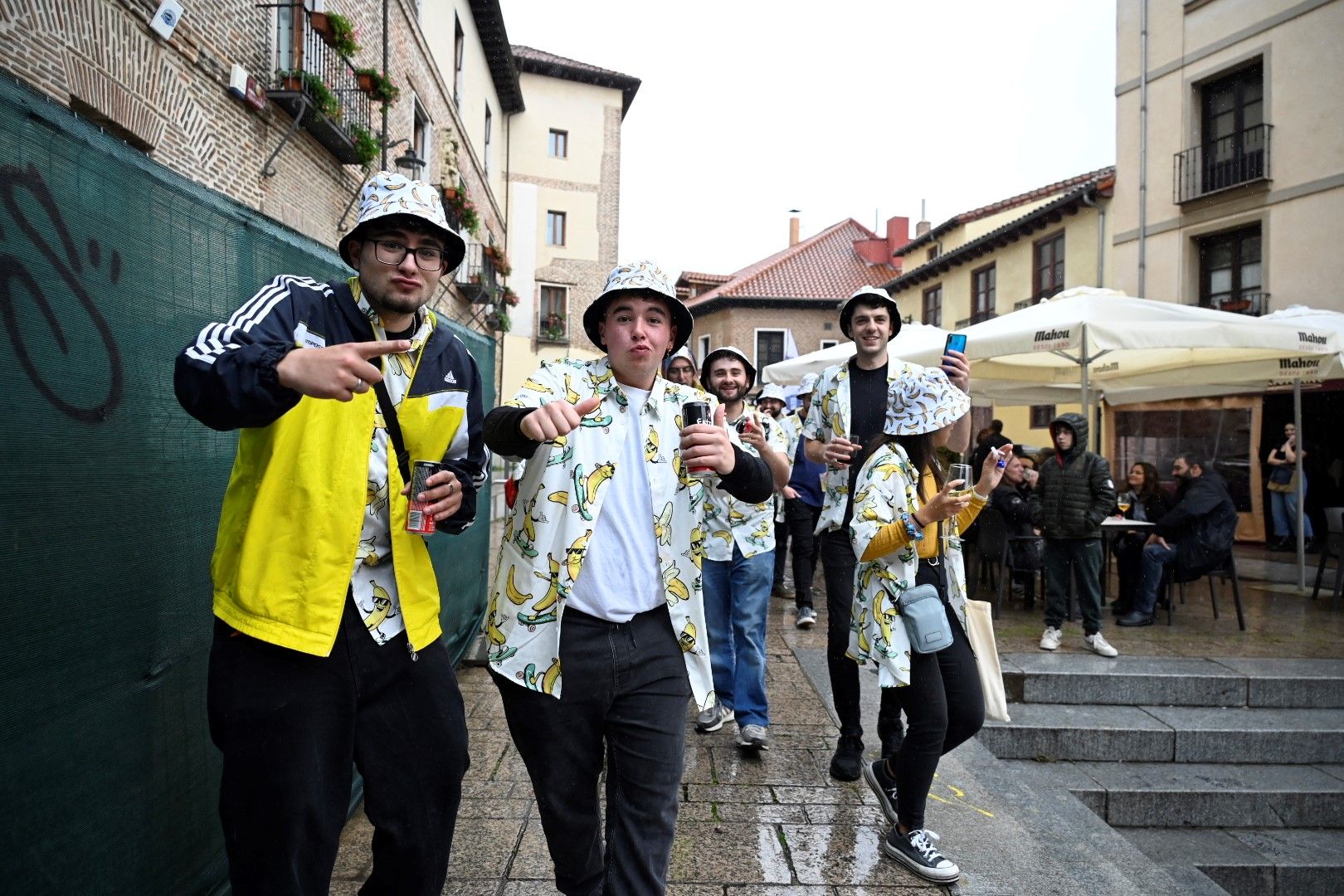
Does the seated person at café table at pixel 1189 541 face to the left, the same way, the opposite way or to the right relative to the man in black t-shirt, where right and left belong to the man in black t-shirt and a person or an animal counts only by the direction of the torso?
to the right

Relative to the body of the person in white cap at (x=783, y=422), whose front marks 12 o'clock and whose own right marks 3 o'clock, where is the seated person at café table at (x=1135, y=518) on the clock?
The seated person at café table is roughly at 9 o'clock from the person in white cap.

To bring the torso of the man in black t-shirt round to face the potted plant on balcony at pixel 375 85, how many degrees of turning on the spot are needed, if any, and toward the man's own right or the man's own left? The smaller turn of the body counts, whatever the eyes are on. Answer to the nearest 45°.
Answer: approximately 135° to the man's own right

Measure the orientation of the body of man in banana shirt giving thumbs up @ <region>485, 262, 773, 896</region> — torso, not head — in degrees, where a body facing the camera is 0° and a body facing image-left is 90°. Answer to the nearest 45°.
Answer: approximately 0°

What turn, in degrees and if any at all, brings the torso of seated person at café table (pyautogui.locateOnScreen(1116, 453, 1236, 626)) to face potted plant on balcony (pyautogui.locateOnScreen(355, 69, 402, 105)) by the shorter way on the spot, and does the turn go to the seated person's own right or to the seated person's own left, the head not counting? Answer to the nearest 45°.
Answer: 0° — they already face it

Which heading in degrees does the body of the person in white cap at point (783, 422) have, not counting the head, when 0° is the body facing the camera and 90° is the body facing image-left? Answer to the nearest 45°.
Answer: approximately 0°

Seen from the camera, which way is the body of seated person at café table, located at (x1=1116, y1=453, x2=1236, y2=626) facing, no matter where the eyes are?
to the viewer's left

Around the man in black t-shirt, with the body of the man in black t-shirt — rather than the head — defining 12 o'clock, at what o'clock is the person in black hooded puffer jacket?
The person in black hooded puffer jacket is roughly at 7 o'clock from the man in black t-shirt.

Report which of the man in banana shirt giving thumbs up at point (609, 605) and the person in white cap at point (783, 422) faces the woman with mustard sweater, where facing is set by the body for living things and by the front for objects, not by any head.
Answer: the person in white cap
